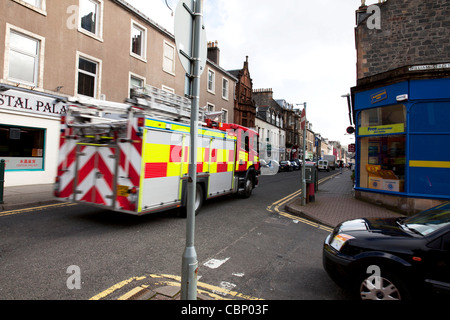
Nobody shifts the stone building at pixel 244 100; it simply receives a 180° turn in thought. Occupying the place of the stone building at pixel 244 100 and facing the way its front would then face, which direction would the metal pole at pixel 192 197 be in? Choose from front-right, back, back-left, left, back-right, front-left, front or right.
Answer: back-left

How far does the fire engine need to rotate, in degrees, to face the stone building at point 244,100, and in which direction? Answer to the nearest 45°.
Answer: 0° — it already faces it

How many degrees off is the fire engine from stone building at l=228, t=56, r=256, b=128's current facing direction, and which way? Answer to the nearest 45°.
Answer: approximately 45° to its right

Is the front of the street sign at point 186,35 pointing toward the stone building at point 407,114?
no

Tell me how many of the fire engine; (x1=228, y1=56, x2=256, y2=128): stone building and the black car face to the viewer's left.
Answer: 1

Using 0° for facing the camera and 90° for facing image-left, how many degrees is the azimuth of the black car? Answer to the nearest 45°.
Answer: approximately 90°

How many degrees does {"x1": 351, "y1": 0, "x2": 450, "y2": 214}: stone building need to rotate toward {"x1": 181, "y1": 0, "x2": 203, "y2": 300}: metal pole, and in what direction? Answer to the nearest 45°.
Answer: approximately 45° to its left

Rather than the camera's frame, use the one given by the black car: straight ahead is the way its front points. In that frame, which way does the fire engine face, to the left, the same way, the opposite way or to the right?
to the right

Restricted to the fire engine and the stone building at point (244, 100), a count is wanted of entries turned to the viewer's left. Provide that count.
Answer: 0

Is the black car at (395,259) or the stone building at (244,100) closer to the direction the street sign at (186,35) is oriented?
the stone building

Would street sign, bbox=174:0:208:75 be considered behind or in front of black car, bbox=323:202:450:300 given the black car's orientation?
in front

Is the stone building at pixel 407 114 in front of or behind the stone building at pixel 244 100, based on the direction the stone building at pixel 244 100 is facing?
in front

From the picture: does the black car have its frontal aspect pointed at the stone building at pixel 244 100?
no

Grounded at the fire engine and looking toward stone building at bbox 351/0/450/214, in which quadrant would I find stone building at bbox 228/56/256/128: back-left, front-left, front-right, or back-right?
front-left

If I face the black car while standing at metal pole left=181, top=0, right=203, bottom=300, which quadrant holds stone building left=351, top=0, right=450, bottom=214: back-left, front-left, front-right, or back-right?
front-left
